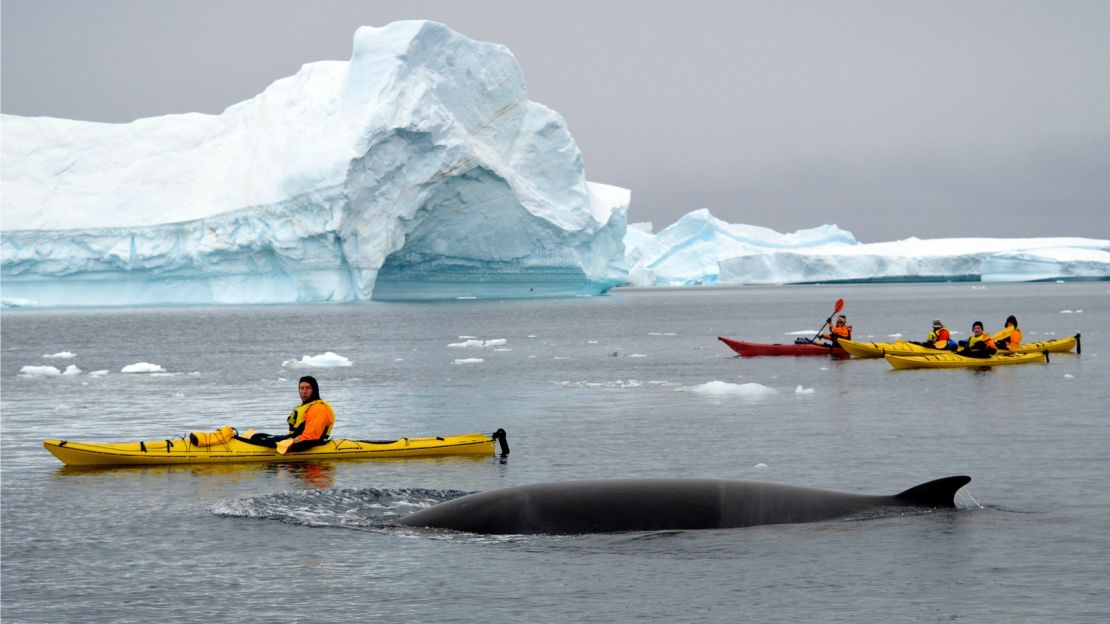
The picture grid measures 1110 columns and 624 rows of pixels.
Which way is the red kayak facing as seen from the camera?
to the viewer's left

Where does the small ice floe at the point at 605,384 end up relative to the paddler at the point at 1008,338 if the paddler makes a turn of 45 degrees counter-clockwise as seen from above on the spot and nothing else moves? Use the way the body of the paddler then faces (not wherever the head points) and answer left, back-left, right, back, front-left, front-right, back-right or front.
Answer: front

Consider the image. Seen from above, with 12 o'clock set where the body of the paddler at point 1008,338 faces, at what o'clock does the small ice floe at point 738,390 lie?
The small ice floe is roughly at 10 o'clock from the paddler.

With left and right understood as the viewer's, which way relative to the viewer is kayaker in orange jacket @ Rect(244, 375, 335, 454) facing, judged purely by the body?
facing to the left of the viewer

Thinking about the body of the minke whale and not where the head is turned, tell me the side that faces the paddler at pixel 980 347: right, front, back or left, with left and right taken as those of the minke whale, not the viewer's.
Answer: right

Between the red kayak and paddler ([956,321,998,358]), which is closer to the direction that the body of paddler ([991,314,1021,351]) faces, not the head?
the red kayak

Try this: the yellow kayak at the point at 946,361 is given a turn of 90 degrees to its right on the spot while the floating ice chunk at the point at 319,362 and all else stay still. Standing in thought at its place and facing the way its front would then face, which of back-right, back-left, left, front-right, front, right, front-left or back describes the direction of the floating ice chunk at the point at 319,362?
left

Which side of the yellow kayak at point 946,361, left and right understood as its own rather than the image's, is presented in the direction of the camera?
left

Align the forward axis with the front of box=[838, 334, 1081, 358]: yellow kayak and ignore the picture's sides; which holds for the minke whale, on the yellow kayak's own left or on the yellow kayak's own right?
on the yellow kayak's own left

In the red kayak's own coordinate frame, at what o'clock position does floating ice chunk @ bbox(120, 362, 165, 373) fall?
The floating ice chunk is roughly at 11 o'clock from the red kayak.

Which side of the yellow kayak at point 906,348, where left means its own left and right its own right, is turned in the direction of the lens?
left

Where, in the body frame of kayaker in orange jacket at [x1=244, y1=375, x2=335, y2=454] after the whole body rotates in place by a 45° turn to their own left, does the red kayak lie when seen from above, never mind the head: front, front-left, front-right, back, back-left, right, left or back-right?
back

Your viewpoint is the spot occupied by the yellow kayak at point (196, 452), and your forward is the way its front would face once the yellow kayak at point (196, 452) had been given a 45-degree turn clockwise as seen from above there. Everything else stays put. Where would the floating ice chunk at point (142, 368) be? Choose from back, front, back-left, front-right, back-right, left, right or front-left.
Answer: front-right

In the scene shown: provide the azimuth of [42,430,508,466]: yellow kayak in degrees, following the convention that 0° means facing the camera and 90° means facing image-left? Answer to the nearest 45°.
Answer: approximately 90°

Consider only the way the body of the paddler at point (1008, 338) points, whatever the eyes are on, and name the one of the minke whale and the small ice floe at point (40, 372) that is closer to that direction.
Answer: the small ice floe

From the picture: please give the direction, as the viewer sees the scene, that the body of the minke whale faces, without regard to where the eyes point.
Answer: to the viewer's left

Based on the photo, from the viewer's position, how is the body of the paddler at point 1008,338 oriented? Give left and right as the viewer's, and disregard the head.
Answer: facing to the left of the viewer

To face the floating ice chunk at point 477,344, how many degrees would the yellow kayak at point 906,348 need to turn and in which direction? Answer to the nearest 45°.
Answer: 0° — it already faces it
